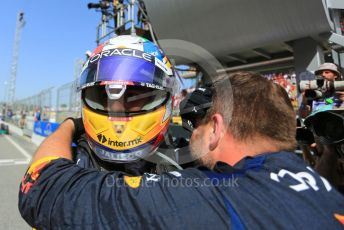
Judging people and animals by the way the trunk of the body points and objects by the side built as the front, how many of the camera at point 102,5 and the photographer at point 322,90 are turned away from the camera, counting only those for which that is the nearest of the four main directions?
0

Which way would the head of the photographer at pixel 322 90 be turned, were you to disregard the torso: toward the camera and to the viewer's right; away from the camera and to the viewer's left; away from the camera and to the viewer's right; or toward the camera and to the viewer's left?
toward the camera and to the viewer's left

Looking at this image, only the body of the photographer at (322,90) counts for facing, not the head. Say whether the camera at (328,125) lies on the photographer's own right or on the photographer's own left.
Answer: on the photographer's own left

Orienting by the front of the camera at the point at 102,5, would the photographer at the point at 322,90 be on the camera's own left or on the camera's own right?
on the camera's own left

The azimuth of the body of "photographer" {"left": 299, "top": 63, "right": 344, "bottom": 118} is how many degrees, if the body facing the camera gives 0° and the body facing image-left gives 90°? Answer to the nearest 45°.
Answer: approximately 45°

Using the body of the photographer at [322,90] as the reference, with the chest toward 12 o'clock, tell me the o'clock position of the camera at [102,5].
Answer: The camera is roughly at 3 o'clock from the photographer.
